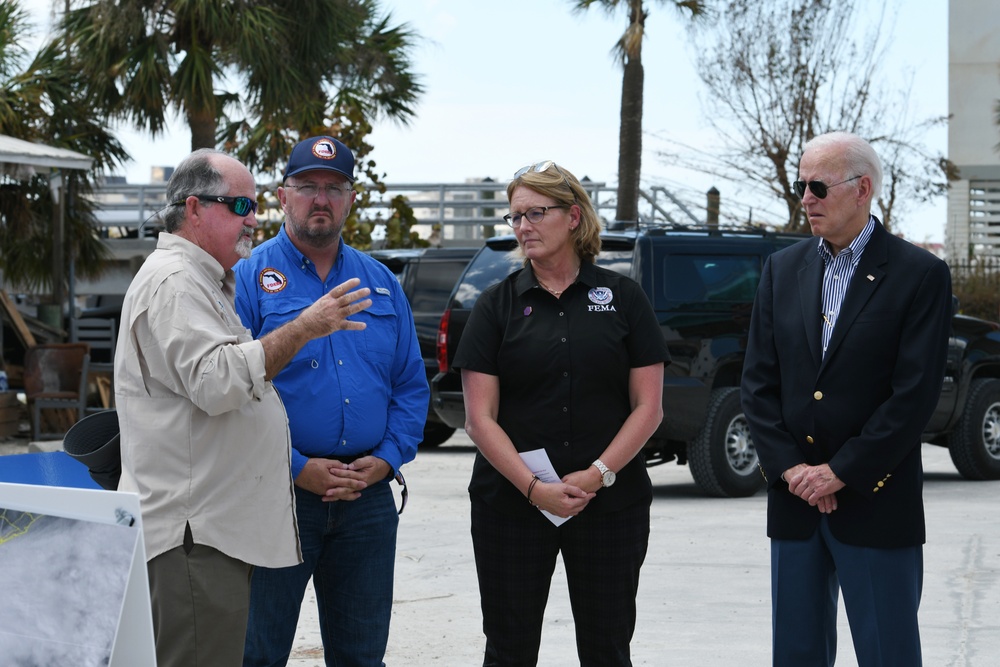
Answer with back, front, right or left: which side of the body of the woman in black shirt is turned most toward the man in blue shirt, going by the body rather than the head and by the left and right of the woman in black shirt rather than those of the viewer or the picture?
right

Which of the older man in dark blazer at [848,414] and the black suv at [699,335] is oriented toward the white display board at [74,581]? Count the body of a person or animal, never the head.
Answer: the older man in dark blazer

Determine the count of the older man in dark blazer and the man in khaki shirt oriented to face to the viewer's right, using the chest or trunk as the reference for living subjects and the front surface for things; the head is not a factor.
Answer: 1

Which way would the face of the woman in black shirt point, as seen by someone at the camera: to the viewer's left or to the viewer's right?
to the viewer's left

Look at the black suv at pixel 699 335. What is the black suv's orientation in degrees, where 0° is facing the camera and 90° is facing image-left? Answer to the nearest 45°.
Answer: approximately 225°

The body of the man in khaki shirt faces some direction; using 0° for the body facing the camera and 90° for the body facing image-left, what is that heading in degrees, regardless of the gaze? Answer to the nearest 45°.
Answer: approximately 270°

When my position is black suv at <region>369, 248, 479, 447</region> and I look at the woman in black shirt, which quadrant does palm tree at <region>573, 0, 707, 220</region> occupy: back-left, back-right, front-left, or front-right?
back-left

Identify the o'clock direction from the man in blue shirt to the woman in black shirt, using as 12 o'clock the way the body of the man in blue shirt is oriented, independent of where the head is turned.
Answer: The woman in black shirt is roughly at 9 o'clock from the man in blue shirt.

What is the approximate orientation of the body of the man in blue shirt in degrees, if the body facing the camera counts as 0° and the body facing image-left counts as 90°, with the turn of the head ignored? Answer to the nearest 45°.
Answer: approximately 0°

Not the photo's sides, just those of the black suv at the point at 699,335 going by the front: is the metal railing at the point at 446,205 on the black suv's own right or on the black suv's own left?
on the black suv's own left

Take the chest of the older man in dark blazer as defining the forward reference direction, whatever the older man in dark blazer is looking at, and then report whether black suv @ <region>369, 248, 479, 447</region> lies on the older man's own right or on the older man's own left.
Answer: on the older man's own right

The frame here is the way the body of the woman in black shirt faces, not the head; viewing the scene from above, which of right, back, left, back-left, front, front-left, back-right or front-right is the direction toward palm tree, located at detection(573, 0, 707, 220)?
back
